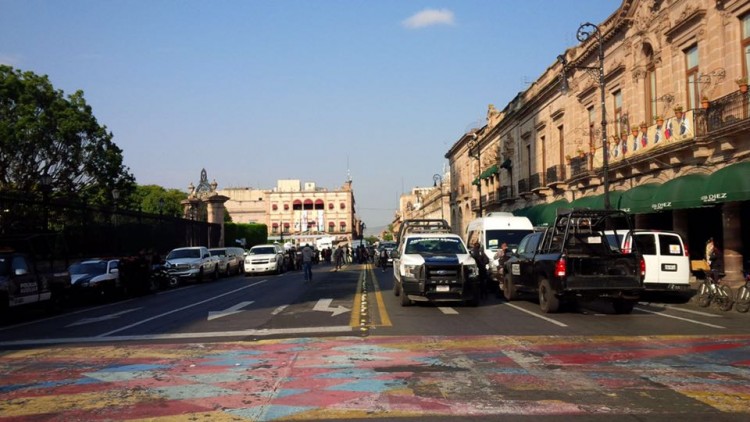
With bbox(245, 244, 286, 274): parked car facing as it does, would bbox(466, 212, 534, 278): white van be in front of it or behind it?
in front

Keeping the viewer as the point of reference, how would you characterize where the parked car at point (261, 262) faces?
facing the viewer

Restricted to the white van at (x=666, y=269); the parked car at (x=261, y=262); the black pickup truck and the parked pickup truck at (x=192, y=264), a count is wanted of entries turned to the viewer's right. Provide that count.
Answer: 0

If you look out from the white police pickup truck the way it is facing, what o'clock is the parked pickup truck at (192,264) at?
The parked pickup truck is roughly at 5 o'clock from the white police pickup truck.

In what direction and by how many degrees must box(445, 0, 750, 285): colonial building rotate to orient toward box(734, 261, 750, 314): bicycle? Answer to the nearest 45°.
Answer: approximately 45° to its left

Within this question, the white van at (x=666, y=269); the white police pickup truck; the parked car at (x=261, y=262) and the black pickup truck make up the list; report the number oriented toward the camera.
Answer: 2

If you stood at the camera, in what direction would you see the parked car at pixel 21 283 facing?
facing the viewer and to the left of the viewer

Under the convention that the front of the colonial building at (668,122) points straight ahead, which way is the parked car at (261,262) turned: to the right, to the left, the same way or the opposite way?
to the left

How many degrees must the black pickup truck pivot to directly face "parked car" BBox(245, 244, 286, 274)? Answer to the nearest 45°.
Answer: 0° — it already faces it

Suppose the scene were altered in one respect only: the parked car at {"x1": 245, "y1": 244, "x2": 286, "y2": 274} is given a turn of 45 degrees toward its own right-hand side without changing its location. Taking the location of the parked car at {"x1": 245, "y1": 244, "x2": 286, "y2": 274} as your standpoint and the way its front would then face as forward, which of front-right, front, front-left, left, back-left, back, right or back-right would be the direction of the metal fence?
front

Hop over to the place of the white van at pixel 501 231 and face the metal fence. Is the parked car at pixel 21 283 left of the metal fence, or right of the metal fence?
left

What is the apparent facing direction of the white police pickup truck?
toward the camera

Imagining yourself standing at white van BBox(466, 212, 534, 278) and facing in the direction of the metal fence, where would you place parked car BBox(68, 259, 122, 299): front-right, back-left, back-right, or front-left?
front-left

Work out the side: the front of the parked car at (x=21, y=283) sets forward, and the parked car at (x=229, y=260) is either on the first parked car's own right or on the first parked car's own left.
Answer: on the first parked car's own left

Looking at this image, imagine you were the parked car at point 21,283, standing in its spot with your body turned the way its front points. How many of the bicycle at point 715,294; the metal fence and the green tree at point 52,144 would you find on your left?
1
